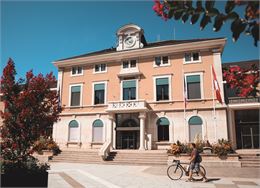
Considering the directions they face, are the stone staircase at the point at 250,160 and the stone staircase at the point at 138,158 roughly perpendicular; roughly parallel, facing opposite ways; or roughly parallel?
roughly parallel

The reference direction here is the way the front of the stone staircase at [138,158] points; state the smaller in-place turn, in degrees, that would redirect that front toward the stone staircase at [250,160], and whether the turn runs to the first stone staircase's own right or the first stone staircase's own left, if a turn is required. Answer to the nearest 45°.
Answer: approximately 90° to the first stone staircase's own left

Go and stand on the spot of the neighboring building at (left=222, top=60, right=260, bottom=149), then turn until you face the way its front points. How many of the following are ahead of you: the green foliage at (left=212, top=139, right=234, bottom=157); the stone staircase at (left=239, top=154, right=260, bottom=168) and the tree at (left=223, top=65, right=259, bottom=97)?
3

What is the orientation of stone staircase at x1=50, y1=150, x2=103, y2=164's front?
toward the camera

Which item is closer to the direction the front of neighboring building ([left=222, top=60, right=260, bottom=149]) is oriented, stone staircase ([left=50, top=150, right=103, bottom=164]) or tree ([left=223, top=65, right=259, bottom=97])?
the tree

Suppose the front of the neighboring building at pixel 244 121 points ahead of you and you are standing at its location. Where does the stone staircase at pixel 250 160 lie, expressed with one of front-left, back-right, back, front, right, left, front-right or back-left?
front

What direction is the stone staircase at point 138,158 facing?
toward the camera

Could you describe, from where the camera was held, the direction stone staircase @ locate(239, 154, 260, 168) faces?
facing the viewer

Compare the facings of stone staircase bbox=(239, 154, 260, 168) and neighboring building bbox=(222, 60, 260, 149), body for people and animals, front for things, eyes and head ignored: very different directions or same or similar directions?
same or similar directions

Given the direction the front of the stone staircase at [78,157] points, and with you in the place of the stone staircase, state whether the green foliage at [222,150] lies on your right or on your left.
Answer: on your left

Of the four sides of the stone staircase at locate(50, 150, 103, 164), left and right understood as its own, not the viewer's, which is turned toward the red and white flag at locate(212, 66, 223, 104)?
left

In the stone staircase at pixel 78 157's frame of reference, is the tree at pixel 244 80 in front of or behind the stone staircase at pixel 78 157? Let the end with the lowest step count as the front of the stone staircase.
in front

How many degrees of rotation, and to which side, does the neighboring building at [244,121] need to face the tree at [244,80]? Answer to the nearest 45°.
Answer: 0° — it already faces it

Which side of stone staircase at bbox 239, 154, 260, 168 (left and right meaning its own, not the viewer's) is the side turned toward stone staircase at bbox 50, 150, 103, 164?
right

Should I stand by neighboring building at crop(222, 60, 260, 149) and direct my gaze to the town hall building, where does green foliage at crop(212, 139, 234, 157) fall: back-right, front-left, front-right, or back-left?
front-left

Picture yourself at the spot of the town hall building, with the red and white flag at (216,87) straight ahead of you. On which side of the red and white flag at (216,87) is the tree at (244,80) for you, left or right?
right
